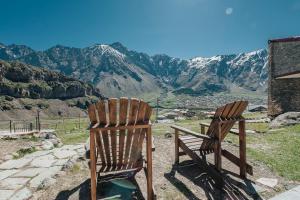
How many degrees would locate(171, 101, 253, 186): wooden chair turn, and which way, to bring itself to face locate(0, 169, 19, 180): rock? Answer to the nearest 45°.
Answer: approximately 45° to its left

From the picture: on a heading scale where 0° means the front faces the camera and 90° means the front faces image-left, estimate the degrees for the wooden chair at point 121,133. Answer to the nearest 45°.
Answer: approximately 180°

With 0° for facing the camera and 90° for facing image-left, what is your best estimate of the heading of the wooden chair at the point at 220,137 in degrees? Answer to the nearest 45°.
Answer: approximately 135°

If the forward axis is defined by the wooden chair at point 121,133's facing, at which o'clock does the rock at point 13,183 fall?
The rock is roughly at 10 o'clock from the wooden chair.

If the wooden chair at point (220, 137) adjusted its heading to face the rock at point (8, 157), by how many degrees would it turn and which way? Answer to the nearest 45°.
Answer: approximately 45° to its left
